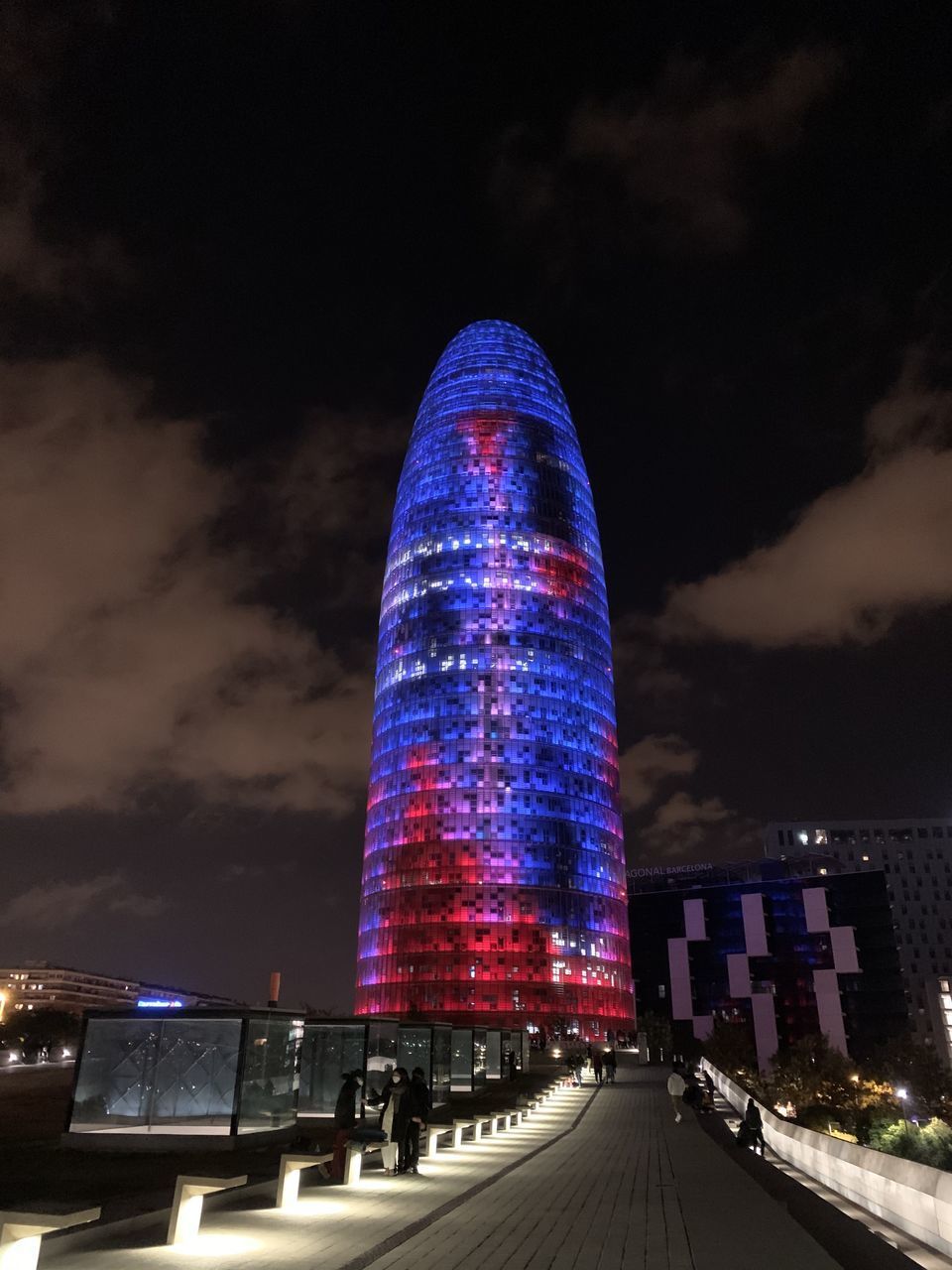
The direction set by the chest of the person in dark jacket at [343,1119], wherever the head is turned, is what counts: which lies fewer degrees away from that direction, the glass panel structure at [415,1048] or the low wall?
the low wall

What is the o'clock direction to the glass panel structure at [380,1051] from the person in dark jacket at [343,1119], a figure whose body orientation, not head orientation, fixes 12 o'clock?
The glass panel structure is roughly at 9 o'clock from the person in dark jacket.

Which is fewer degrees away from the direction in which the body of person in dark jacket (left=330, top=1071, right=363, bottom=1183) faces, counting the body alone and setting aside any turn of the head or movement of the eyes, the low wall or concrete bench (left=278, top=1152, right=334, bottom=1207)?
the low wall

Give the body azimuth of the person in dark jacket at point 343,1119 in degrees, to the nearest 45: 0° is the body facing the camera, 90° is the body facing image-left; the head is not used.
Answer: approximately 270°

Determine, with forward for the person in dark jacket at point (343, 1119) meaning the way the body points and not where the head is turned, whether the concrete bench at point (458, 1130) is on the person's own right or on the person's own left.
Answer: on the person's own left

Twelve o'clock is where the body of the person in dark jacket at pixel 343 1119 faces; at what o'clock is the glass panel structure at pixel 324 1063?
The glass panel structure is roughly at 9 o'clock from the person in dark jacket.

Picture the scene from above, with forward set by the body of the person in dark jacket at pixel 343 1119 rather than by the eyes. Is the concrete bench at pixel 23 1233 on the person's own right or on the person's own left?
on the person's own right

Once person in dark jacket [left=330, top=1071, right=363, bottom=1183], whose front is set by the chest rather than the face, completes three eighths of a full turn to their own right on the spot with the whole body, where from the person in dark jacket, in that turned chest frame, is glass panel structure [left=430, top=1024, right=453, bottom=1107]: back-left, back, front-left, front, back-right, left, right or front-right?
back-right

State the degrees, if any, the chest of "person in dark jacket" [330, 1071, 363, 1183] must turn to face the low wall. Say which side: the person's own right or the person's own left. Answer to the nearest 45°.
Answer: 0° — they already face it

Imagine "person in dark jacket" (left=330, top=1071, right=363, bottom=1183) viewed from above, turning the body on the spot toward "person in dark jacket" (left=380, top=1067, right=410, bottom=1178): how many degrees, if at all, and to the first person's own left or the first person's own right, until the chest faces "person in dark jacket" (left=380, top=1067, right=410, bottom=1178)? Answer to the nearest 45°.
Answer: approximately 45° to the first person's own left

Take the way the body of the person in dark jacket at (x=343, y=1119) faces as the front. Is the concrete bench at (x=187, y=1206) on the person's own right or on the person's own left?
on the person's own right

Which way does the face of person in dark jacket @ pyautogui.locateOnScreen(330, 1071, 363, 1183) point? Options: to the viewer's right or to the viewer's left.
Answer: to the viewer's right

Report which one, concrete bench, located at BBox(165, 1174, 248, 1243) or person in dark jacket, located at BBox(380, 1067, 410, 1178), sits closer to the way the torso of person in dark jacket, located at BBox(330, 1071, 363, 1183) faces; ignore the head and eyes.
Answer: the person in dark jacket
